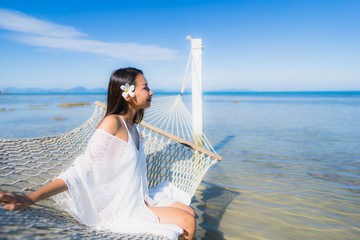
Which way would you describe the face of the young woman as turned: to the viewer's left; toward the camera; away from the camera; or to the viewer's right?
to the viewer's right

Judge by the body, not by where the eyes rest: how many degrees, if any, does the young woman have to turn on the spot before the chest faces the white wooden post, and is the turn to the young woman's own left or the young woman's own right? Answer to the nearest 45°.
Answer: approximately 45° to the young woman's own left

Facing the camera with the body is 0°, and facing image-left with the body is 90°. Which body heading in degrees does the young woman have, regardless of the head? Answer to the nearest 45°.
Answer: approximately 270°
